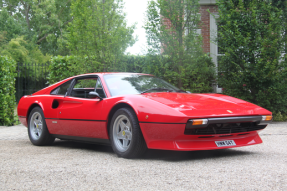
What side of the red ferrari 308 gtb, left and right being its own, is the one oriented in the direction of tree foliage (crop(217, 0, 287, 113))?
left

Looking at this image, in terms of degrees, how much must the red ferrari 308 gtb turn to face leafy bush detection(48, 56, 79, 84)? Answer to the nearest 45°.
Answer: approximately 135° to its left

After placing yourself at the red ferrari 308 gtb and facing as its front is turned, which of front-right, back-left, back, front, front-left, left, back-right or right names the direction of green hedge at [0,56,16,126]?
back

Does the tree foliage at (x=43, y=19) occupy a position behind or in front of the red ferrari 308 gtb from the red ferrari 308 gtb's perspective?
behind

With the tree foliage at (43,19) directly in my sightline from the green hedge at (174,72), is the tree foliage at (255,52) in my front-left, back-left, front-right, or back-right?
back-right

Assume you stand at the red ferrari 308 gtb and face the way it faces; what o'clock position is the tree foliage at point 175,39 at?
The tree foliage is roughly at 8 o'clock from the red ferrari 308 gtb.

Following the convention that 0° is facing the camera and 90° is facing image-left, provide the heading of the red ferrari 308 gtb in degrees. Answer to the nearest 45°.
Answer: approximately 315°

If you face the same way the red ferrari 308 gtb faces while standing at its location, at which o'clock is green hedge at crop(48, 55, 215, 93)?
The green hedge is roughly at 8 o'clock from the red ferrari 308 gtb.
